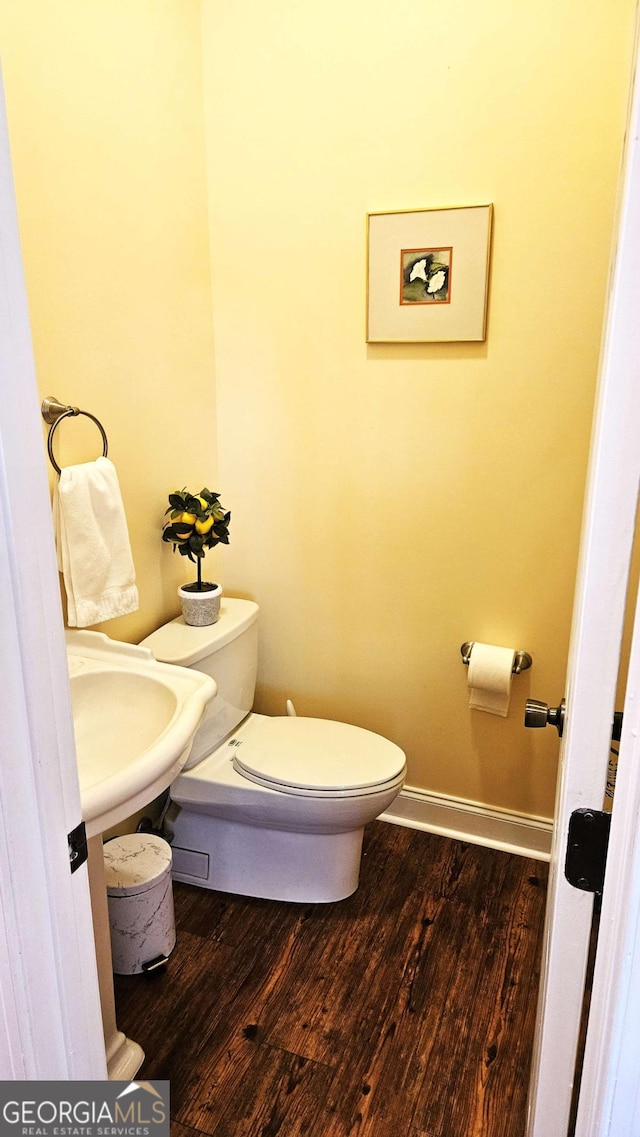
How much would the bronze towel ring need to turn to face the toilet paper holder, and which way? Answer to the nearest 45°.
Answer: approximately 45° to its left

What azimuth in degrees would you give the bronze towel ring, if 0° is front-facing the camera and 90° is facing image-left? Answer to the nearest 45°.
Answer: approximately 315°

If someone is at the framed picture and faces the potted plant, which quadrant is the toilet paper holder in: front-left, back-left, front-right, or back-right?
back-left
